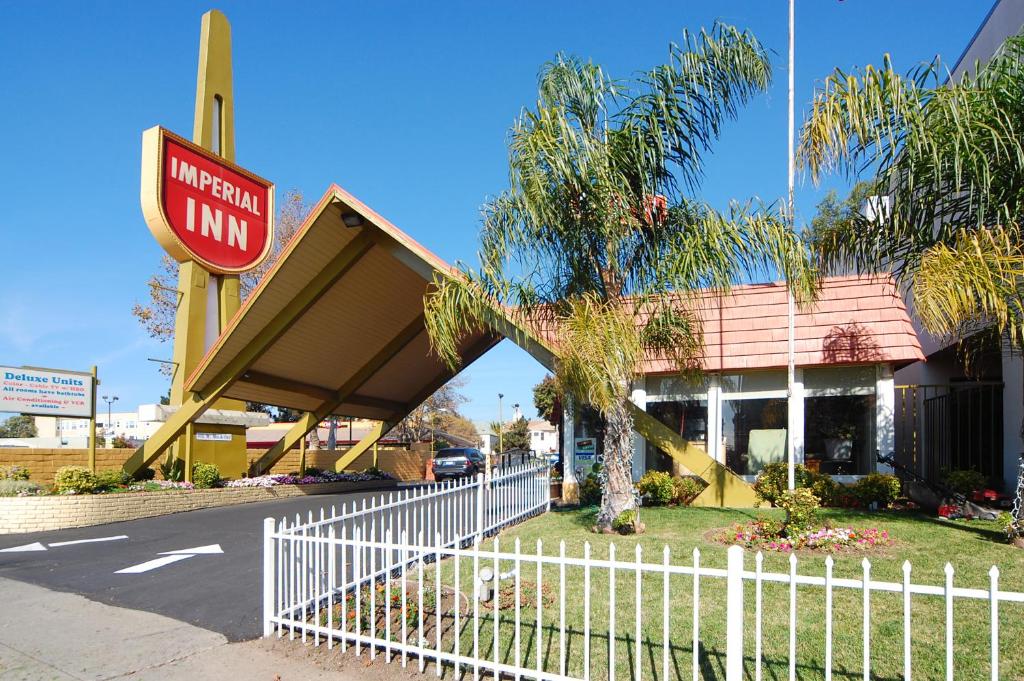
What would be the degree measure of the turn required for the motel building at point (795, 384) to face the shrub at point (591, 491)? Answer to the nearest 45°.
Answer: approximately 90° to its right

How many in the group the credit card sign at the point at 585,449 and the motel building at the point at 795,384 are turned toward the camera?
2

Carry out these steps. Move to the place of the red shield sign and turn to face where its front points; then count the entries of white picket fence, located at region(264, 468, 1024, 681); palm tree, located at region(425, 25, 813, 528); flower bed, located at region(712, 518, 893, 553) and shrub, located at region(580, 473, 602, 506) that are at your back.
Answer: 0

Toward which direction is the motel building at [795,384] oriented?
toward the camera

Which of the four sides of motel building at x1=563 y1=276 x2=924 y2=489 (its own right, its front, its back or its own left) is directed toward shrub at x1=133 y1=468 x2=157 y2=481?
right

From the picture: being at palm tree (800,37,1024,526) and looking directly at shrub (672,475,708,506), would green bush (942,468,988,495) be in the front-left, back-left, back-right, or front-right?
front-right

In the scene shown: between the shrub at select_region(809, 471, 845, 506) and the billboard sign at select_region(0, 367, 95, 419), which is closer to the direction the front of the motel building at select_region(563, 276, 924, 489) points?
the shrub

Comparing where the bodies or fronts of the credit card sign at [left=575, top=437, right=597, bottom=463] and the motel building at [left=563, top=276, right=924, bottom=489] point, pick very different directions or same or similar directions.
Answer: same or similar directions

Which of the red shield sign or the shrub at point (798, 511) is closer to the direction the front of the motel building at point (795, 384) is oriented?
the shrub

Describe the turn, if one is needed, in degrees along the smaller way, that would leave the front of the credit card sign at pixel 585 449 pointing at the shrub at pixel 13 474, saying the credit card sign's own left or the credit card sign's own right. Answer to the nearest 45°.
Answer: approximately 90° to the credit card sign's own right

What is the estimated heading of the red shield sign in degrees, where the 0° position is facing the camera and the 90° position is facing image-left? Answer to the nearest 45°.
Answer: approximately 315°

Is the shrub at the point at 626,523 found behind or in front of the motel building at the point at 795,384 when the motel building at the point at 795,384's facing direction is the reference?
in front

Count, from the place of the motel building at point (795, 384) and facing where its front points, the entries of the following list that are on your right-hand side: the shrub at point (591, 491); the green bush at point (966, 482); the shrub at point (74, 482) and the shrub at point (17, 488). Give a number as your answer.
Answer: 3

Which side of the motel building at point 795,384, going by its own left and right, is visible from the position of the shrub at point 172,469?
right
